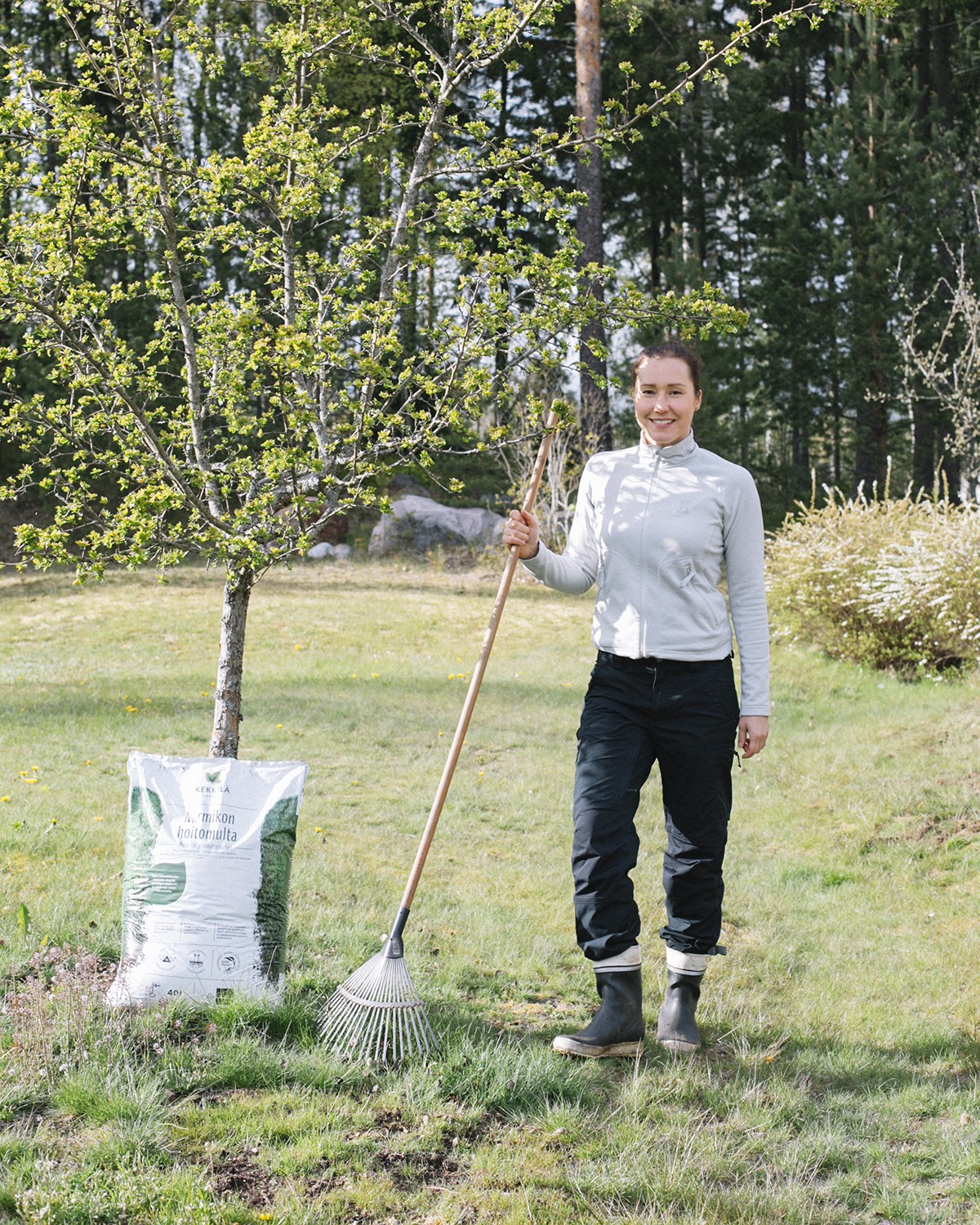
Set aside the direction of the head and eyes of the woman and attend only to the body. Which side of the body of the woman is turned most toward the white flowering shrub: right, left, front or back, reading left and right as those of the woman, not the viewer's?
back

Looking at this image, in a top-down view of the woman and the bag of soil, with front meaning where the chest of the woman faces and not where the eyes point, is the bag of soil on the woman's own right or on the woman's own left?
on the woman's own right

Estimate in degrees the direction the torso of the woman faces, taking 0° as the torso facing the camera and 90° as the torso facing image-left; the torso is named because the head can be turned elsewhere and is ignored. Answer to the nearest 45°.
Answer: approximately 0°

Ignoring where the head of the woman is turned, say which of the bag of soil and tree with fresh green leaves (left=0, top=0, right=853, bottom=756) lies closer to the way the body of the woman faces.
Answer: the bag of soil

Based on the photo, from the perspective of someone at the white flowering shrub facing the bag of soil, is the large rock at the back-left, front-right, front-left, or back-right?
back-right
